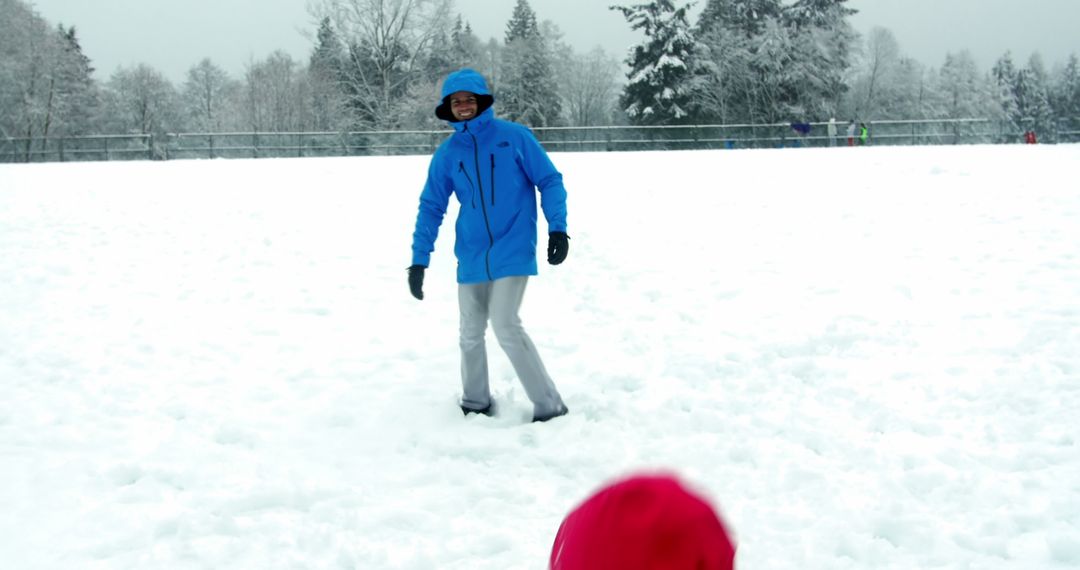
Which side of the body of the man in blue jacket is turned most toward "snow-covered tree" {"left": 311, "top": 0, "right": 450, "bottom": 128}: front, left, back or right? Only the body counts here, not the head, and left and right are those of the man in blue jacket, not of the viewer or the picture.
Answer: back

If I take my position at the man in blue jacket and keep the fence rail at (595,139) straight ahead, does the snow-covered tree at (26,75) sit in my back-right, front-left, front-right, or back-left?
front-left

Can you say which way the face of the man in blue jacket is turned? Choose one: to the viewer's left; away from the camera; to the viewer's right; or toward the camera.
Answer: toward the camera

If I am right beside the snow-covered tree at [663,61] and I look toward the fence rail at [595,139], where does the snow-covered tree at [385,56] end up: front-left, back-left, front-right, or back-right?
front-right

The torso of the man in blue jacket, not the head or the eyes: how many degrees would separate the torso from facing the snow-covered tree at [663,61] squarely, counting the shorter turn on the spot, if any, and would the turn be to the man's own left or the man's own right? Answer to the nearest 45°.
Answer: approximately 180°

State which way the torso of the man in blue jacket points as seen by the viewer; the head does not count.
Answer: toward the camera

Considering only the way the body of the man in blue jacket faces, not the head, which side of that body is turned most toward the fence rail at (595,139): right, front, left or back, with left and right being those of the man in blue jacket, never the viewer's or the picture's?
back
